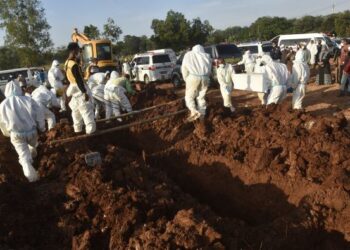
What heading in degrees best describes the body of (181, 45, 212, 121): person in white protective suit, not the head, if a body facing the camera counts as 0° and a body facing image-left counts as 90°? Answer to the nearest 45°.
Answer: approximately 180°

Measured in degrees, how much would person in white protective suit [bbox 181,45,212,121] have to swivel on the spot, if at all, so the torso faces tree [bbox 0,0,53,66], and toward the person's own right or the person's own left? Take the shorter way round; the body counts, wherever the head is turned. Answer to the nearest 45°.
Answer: approximately 45° to the person's own left

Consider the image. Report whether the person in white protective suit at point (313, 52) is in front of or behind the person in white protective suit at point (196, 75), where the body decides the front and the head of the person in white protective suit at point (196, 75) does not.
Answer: in front
